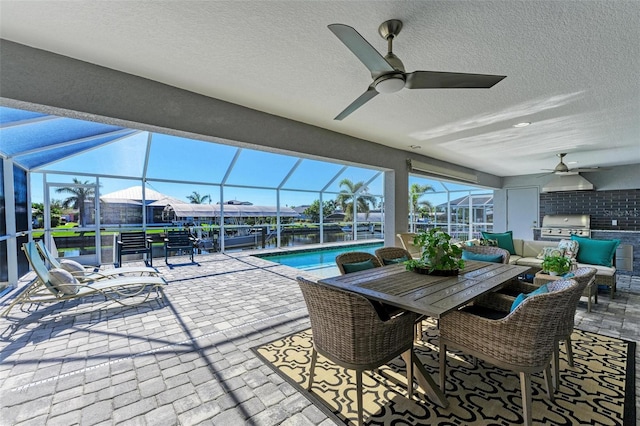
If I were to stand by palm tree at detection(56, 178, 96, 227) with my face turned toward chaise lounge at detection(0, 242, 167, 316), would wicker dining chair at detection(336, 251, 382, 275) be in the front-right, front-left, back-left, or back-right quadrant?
front-left

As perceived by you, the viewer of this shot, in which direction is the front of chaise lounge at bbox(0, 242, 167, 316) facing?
facing to the right of the viewer

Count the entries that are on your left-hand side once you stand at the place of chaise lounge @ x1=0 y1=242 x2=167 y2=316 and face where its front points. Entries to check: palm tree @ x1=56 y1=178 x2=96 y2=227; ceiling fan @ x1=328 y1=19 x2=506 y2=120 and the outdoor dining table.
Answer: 1

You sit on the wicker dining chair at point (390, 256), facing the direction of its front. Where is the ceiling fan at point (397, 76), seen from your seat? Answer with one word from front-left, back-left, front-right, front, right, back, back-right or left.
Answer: front-right

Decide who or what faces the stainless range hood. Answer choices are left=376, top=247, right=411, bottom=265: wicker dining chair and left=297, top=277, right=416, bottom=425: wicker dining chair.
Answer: left=297, top=277, right=416, bottom=425: wicker dining chair

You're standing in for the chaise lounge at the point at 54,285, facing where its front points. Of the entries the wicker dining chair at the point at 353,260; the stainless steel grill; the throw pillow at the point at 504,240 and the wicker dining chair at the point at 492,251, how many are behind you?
0

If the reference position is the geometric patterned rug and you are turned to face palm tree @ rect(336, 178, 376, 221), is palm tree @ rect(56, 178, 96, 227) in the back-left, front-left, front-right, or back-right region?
front-left

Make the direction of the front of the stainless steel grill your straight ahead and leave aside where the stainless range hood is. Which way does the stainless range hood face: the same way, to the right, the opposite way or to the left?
the same way

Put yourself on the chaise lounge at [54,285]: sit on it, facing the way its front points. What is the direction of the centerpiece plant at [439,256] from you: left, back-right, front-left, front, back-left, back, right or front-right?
front-right

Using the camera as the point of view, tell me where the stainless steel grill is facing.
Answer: facing the viewer

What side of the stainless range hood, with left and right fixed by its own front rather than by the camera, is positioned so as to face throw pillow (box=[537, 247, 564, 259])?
front

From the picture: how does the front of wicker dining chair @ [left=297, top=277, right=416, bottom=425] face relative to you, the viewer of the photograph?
facing away from the viewer and to the right of the viewer

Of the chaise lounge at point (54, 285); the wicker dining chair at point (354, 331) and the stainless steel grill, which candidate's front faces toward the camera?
the stainless steel grill

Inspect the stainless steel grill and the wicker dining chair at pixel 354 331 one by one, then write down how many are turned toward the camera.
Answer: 1

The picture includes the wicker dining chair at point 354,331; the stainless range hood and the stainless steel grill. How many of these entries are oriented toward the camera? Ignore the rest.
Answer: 2

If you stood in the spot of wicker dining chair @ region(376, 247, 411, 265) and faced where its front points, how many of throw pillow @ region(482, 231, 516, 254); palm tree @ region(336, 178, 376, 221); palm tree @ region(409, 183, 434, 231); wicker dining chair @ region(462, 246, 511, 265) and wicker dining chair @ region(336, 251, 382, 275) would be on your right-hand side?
1

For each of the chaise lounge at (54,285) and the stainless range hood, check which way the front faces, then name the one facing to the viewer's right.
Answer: the chaise lounge

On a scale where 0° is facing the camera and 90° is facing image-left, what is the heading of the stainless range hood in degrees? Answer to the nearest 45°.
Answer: approximately 0°

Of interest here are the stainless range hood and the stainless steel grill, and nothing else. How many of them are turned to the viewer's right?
0

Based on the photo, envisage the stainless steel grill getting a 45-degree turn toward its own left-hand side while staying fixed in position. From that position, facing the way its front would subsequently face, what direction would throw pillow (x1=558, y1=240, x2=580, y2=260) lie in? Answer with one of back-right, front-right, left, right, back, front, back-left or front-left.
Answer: front-right
